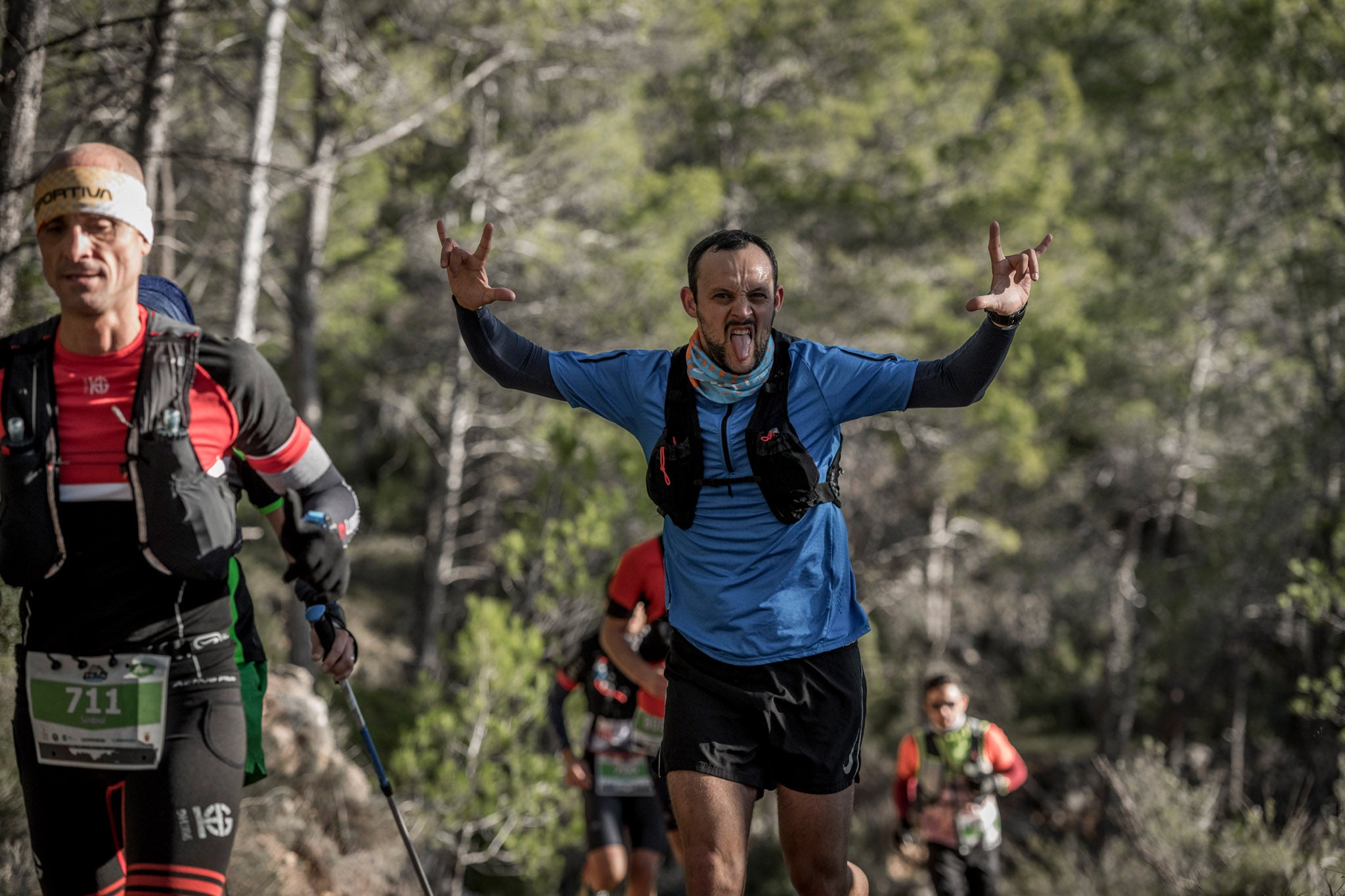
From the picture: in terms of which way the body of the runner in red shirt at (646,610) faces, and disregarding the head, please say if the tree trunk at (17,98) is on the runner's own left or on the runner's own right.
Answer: on the runner's own right

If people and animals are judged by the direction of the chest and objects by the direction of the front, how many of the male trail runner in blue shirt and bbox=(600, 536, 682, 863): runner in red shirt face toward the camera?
2

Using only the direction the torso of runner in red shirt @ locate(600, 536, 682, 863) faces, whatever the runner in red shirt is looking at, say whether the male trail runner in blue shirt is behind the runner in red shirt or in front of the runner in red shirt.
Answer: in front

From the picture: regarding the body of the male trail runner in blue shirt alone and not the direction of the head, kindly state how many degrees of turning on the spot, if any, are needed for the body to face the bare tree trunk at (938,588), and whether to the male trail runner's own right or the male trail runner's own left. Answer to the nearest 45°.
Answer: approximately 180°

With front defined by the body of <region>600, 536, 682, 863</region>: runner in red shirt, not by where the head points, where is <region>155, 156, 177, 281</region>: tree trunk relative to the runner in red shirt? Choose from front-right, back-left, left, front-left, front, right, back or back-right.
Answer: back-right

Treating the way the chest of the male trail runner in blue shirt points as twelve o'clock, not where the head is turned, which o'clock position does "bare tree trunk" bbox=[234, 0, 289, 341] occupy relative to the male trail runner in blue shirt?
The bare tree trunk is roughly at 5 o'clock from the male trail runner in blue shirt.

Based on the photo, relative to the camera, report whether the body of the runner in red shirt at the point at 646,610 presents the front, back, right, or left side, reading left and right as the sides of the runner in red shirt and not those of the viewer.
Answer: front

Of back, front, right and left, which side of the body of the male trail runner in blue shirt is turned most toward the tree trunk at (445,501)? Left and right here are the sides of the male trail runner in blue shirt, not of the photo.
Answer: back

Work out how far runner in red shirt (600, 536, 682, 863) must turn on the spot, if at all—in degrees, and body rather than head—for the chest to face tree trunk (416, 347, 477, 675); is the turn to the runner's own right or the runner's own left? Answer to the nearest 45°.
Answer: approximately 180°

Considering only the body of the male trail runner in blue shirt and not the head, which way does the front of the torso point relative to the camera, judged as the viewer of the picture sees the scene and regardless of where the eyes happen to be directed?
toward the camera
